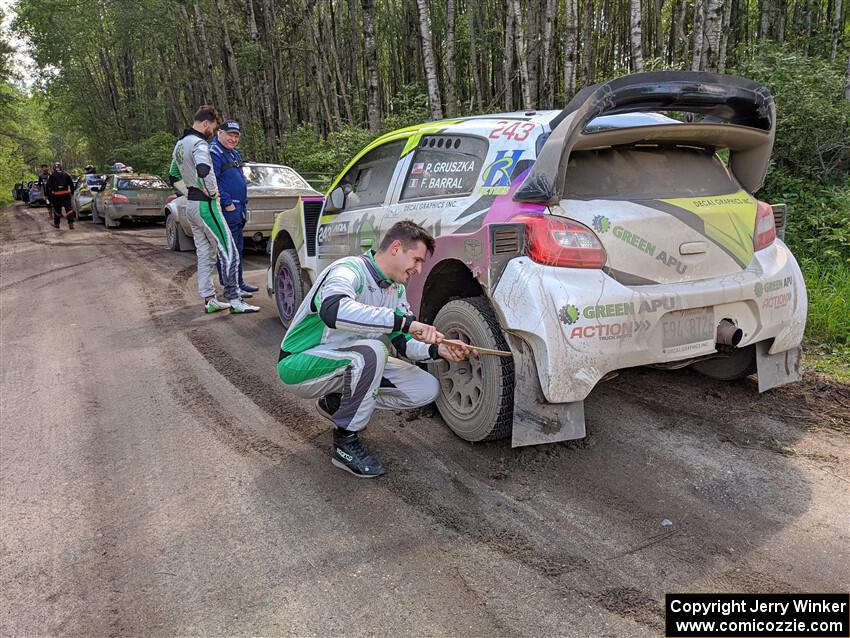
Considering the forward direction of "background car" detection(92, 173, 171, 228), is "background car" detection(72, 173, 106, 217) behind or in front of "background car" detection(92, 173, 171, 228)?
in front

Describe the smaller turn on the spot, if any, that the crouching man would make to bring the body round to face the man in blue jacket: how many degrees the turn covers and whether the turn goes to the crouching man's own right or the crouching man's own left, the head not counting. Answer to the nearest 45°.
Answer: approximately 90° to the crouching man's own left

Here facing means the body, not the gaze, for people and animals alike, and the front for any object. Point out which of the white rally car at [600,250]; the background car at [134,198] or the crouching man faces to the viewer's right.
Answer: the crouching man

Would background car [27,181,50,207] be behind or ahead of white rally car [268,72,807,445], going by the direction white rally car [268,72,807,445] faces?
ahead

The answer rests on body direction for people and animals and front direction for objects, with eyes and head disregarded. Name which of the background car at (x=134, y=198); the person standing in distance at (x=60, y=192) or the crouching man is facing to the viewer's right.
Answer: the crouching man

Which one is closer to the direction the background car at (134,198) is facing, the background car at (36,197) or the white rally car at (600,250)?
the background car

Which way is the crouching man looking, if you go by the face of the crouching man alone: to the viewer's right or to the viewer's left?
to the viewer's right

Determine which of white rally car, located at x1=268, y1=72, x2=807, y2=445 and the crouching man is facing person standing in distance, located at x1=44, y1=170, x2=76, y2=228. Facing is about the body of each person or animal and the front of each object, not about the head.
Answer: the white rally car

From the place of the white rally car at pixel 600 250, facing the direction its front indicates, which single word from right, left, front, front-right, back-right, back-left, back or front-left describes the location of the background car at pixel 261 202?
front

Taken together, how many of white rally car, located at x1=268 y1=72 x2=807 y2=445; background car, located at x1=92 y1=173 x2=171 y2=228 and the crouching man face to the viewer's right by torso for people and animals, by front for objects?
1

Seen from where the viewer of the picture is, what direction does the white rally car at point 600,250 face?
facing away from the viewer and to the left of the viewer

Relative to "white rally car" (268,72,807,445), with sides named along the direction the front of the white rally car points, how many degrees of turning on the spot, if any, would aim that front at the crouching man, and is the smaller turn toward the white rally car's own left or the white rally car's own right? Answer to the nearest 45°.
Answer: approximately 135° to the white rally car's own left

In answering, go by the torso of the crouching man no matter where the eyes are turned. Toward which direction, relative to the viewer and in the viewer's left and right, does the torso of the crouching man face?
facing to the right of the viewer
